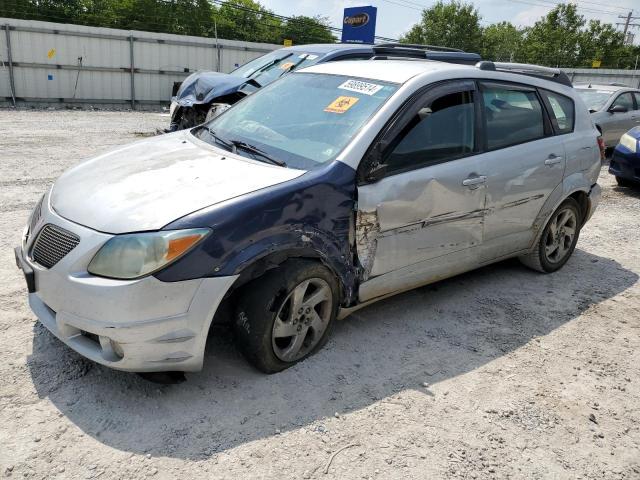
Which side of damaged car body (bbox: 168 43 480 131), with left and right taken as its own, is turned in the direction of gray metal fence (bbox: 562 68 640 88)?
back

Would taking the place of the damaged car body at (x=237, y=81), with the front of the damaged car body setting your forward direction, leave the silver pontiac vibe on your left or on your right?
on your left

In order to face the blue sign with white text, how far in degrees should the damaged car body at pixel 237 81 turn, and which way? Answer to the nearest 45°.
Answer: approximately 135° to its right

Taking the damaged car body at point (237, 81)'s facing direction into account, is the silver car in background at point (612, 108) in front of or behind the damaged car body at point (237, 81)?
behind

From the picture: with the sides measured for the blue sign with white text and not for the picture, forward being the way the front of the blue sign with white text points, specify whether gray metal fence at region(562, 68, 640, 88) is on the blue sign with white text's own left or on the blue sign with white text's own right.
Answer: on the blue sign with white text's own left

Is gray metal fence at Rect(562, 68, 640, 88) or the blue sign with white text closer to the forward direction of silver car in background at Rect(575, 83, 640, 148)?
the blue sign with white text

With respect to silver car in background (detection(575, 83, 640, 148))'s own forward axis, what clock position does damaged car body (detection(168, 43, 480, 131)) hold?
The damaged car body is roughly at 12 o'clock from the silver car in background.

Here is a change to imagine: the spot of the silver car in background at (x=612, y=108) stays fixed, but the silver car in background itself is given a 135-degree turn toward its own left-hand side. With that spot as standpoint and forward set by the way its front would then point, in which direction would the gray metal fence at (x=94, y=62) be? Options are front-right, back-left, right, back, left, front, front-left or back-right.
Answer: back

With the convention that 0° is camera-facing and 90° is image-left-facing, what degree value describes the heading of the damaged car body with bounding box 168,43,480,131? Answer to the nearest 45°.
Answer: approximately 45°

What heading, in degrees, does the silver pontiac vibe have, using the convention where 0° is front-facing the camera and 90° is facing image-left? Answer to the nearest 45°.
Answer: approximately 45°

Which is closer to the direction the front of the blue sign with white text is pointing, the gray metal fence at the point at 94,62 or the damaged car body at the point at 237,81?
the damaged car body

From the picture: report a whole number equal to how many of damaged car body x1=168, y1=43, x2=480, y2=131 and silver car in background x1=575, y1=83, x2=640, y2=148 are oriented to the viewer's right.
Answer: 0

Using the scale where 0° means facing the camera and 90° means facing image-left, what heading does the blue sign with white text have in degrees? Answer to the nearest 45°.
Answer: approximately 0°
